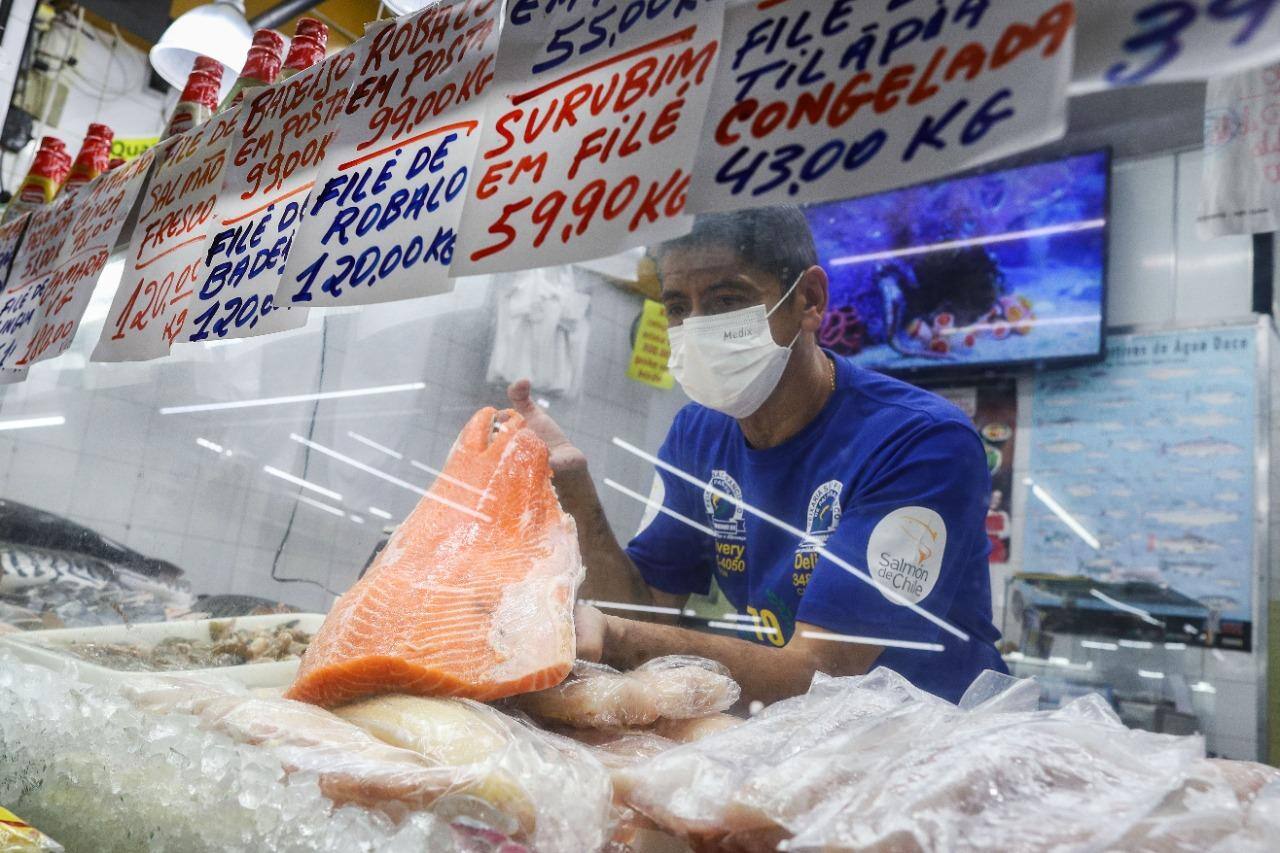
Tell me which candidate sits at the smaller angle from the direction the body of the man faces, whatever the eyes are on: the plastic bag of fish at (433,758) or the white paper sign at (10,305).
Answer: the plastic bag of fish

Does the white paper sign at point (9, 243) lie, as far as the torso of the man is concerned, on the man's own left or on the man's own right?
on the man's own right

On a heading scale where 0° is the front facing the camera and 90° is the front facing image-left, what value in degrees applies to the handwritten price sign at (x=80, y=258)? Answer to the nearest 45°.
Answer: approximately 45°

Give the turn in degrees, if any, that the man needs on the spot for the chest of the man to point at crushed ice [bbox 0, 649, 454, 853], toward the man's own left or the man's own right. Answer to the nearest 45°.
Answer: approximately 45° to the man's own right

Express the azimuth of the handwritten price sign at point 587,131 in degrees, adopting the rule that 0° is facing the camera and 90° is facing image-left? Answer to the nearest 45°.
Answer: approximately 0°

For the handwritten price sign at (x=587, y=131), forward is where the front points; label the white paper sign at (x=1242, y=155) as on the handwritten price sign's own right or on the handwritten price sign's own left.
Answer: on the handwritten price sign's own left
